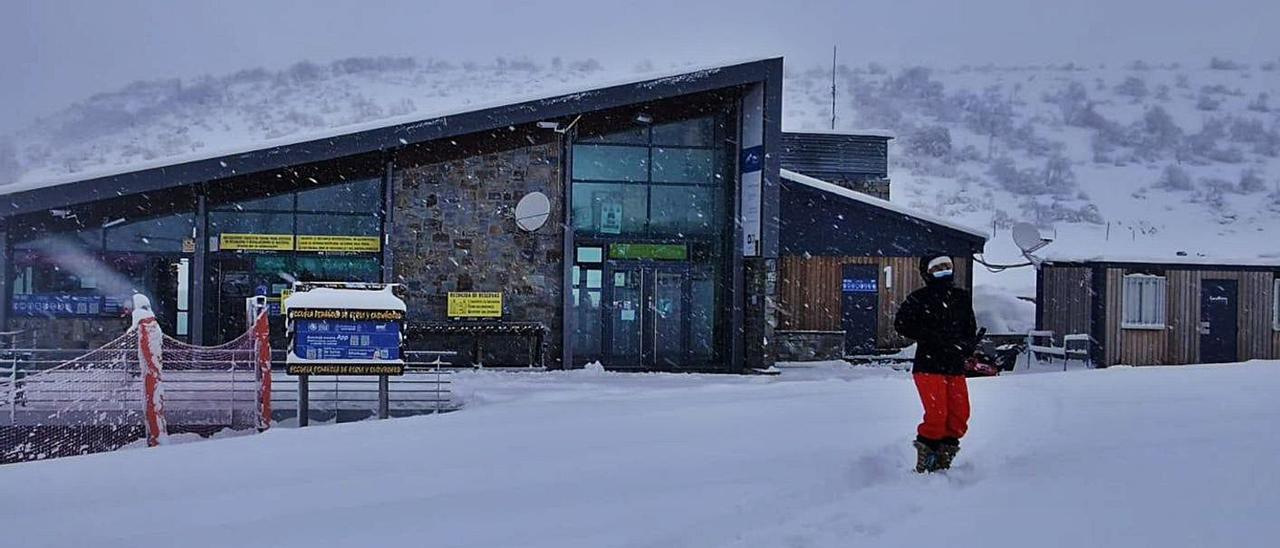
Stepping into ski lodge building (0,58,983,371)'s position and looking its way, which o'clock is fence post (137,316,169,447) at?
The fence post is roughly at 1 o'clock from the ski lodge building.

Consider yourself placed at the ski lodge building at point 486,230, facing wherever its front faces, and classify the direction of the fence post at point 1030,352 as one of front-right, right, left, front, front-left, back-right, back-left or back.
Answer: left

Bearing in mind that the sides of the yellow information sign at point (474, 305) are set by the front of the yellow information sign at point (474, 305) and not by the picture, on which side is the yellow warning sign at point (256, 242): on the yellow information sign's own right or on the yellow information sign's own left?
on the yellow information sign's own right

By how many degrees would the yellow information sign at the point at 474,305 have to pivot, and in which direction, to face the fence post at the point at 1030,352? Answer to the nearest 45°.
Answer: approximately 90° to its left

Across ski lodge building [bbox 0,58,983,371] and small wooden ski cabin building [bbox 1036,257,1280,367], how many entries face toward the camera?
2

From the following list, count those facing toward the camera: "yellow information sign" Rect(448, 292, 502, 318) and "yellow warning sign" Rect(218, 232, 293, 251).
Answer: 2

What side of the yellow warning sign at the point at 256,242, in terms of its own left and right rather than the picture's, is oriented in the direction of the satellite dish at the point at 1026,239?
left

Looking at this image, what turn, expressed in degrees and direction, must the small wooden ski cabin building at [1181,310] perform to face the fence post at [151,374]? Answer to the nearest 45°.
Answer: approximately 45° to its right

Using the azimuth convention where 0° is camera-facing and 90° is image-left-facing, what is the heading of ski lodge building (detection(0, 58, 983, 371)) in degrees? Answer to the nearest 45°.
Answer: approximately 0°
